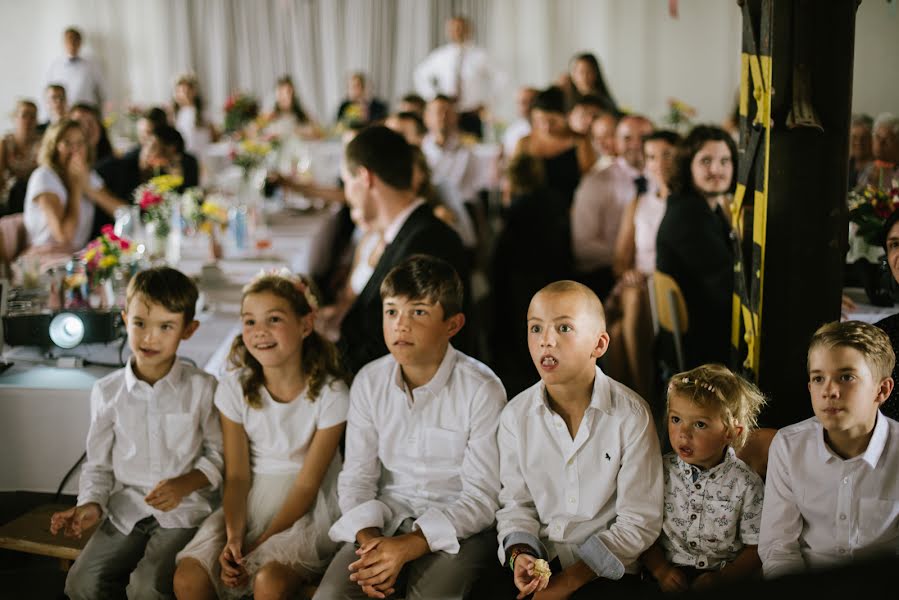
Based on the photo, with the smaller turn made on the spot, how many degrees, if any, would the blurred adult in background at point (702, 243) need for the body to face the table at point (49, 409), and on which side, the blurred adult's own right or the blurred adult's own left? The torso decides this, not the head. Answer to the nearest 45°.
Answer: approximately 90° to the blurred adult's own right

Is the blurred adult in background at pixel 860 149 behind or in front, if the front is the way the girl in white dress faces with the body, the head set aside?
behind

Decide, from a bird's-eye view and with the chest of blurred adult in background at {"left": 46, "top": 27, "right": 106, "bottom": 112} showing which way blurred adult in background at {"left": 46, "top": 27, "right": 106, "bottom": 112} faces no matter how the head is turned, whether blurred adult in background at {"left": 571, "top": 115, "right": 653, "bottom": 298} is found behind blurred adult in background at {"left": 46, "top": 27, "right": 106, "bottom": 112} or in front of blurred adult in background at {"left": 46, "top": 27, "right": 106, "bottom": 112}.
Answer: in front

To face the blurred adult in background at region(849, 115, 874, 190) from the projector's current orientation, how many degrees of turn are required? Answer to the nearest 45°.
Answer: approximately 90° to its left

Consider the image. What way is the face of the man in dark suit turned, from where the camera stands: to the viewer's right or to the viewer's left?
to the viewer's left

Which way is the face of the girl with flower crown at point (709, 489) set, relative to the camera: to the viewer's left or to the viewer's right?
to the viewer's left

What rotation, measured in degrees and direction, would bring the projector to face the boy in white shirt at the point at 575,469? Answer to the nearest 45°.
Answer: approximately 45° to its left

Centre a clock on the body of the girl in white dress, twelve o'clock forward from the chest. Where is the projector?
The projector is roughly at 3 o'clock from the girl in white dress.
